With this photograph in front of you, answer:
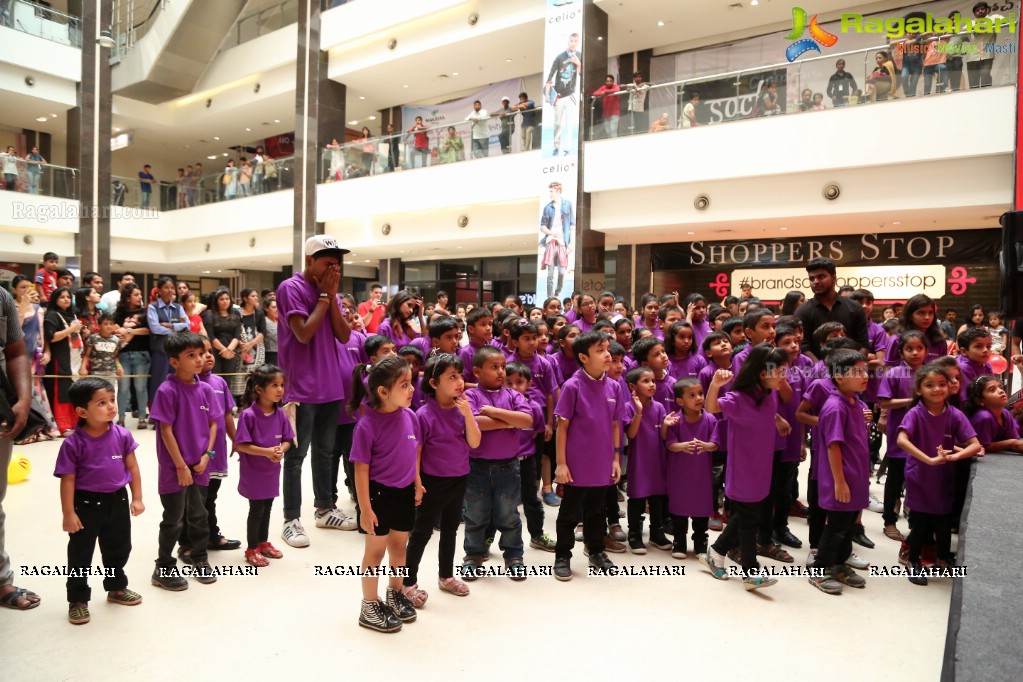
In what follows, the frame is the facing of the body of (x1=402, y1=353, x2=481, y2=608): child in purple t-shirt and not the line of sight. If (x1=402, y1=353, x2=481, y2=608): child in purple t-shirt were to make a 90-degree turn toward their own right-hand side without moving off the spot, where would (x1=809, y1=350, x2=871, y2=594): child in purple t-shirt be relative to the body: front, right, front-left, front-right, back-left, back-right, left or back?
back-left

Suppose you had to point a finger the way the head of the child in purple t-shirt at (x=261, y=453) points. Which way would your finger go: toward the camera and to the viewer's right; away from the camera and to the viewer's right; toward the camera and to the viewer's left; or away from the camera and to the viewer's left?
toward the camera and to the viewer's right

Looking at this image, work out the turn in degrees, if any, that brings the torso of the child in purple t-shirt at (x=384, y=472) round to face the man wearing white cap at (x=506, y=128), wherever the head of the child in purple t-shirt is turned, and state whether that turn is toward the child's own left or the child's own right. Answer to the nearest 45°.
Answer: approximately 135° to the child's own left

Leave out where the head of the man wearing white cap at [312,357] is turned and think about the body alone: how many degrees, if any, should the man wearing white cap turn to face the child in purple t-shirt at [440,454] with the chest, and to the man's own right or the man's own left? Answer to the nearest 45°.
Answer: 0° — they already face them

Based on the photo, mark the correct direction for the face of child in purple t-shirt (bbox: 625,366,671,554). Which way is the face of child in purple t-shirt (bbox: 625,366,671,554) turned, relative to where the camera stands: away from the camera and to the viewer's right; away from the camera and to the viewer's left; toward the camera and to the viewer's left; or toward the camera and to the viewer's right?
toward the camera and to the viewer's right

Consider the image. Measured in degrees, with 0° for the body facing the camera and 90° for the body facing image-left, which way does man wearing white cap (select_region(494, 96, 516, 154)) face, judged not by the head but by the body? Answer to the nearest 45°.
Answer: approximately 0°

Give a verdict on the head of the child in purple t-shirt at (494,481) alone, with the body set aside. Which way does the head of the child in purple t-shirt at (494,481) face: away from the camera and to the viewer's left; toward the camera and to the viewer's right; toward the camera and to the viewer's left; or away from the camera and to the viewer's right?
toward the camera and to the viewer's right

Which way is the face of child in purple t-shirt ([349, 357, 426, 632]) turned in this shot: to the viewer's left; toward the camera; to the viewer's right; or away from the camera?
to the viewer's right

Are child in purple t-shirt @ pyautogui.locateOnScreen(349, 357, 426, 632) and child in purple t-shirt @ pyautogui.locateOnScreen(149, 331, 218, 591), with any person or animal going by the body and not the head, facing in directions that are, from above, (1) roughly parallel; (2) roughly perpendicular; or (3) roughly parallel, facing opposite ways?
roughly parallel

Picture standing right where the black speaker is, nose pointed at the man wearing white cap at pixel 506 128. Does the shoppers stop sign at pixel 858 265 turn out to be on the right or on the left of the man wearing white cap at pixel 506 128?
right

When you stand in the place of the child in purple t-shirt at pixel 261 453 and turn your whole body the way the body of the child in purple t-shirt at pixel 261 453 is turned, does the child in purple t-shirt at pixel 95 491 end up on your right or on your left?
on your right

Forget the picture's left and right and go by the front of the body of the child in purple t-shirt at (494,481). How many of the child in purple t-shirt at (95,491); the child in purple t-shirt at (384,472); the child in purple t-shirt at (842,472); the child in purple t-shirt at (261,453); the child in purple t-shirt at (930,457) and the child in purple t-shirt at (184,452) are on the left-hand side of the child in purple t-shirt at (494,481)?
2

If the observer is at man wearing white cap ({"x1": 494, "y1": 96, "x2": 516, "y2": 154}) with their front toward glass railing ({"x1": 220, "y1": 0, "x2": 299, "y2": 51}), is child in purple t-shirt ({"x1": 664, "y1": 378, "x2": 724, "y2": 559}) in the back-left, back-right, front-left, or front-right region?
back-left
